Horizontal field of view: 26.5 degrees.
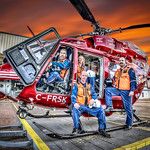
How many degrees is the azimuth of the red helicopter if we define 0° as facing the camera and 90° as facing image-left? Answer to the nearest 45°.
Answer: approximately 90°

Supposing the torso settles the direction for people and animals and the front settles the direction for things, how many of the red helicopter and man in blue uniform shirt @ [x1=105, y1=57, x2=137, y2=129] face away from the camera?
0

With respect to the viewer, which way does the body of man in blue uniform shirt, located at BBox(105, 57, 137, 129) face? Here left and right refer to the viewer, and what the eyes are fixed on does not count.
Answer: facing the viewer and to the left of the viewer

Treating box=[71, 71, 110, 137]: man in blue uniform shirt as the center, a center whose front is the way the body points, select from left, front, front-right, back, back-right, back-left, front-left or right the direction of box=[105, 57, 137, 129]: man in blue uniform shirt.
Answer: back-left

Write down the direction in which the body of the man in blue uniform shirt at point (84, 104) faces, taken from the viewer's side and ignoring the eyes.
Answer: toward the camera
